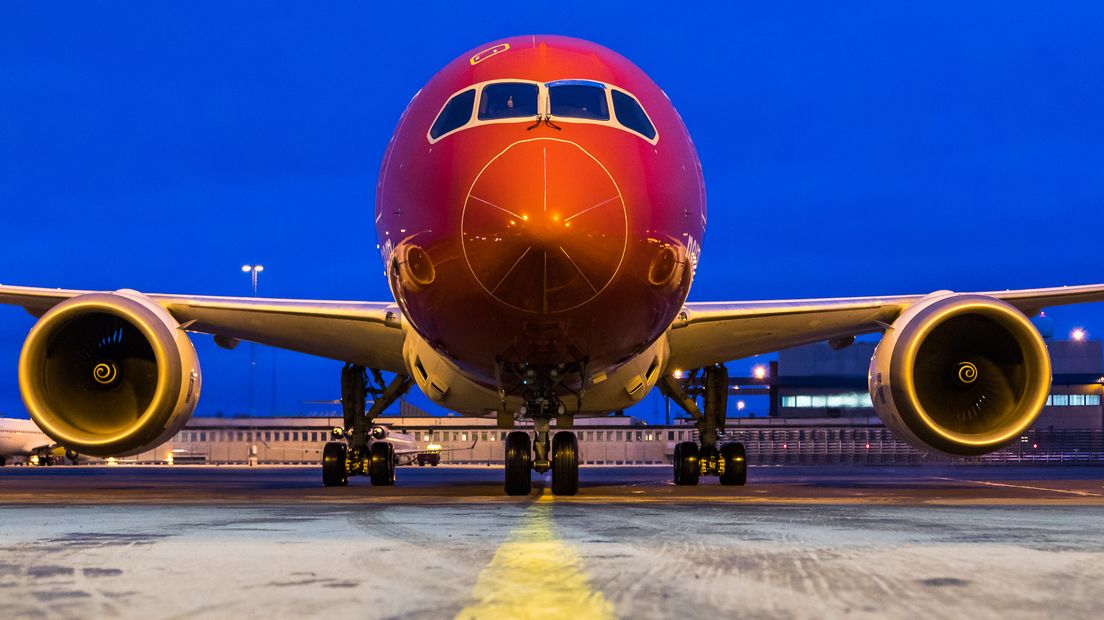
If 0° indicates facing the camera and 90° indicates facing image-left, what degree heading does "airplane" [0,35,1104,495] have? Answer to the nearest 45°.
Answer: approximately 0°
